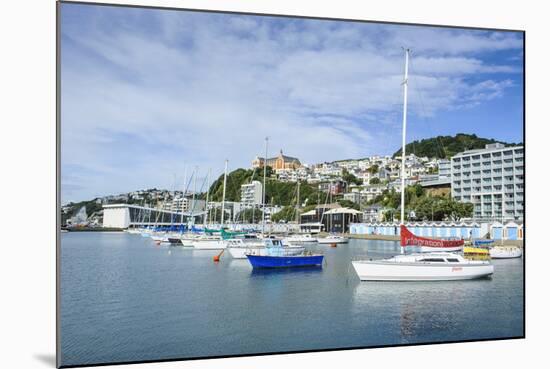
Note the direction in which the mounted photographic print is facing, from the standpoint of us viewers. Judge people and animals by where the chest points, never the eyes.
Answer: facing the viewer and to the right of the viewer
